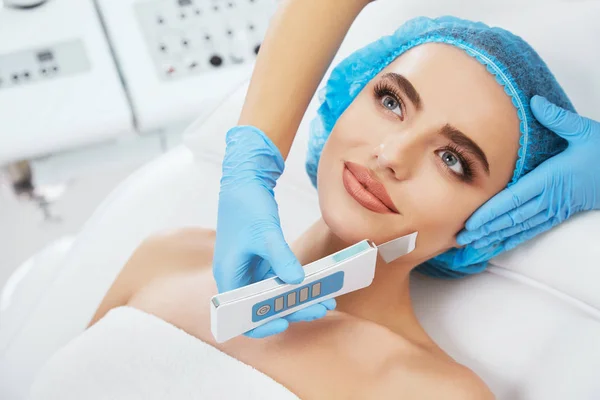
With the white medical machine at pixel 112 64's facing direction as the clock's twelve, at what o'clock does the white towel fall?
The white towel is roughly at 12 o'clock from the white medical machine.

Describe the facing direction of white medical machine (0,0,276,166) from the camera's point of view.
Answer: facing the viewer

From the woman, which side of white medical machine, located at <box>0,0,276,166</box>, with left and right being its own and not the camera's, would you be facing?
front
